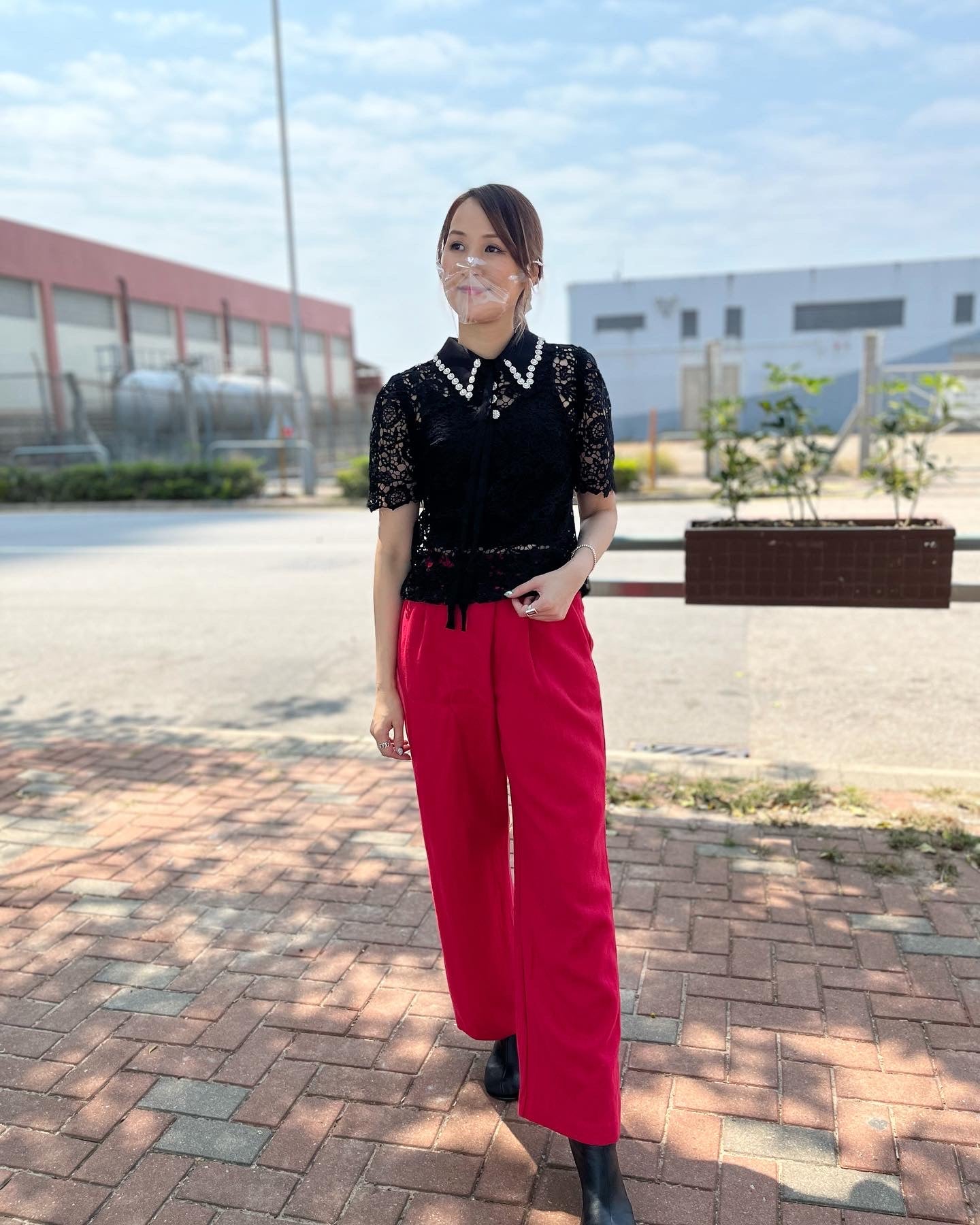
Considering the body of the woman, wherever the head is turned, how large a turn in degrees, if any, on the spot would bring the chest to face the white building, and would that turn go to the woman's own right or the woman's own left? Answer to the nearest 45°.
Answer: approximately 180°

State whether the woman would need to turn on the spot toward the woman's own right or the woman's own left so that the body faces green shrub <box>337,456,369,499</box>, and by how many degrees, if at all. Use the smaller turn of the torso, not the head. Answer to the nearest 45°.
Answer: approximately 180°

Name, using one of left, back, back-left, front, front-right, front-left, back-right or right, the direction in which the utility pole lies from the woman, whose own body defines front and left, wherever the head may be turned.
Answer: back

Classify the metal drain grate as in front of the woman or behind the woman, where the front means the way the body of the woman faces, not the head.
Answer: behind

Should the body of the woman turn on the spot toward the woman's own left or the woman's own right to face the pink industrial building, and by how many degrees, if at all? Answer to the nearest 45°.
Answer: approximately 180°

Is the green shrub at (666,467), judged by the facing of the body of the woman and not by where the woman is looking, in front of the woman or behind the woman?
behind

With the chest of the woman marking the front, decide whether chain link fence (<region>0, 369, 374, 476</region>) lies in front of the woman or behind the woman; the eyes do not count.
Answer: behind

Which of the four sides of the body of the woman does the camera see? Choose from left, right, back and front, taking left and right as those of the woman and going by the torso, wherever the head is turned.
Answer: front

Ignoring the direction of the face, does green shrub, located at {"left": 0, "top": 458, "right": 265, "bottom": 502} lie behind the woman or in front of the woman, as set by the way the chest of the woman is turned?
behind

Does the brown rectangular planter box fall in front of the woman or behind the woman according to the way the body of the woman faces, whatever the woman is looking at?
behind

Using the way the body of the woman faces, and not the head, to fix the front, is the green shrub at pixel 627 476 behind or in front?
behind
